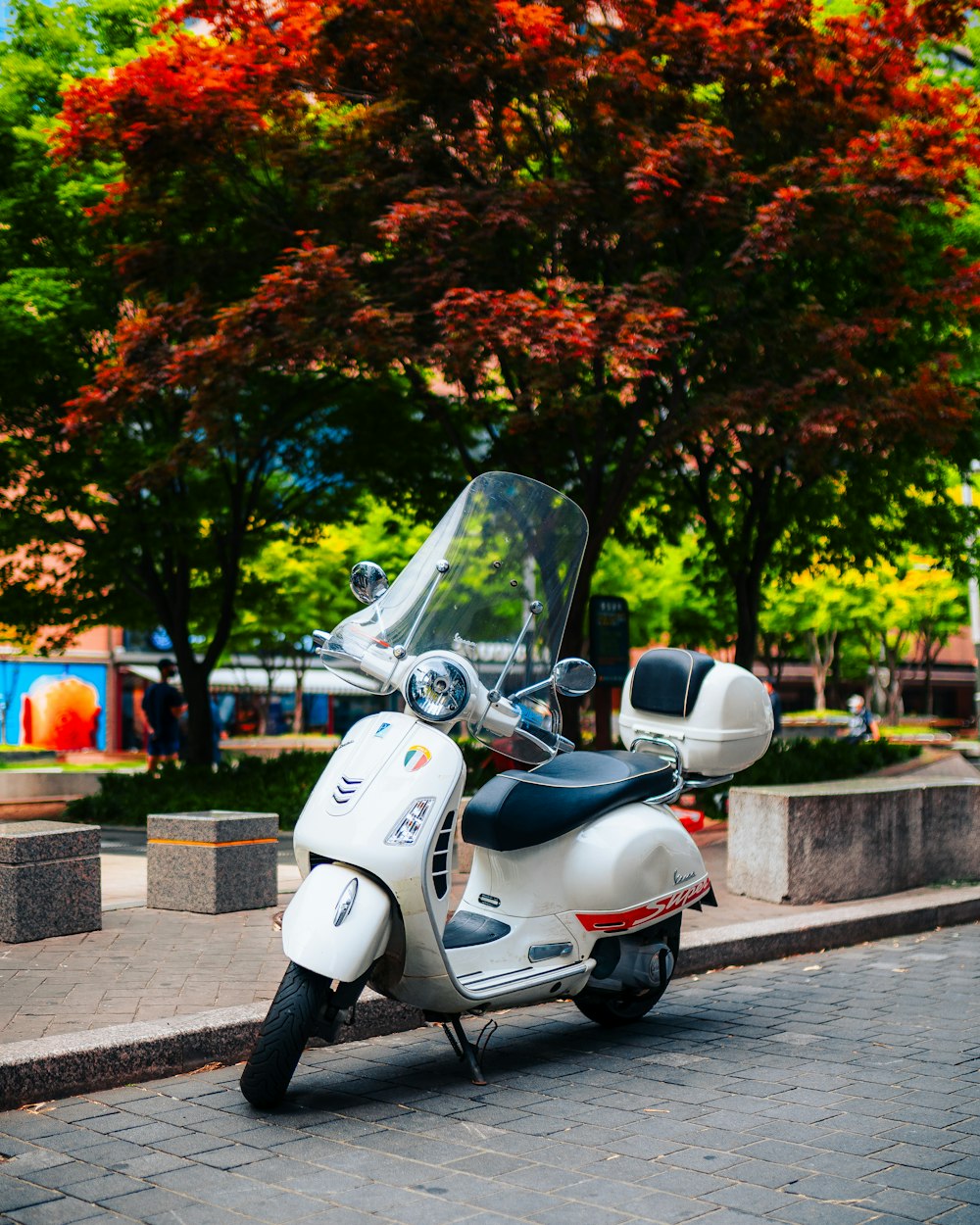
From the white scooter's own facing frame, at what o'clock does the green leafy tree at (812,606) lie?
The green leafy tree is roughly at 5 o'clock from the white scooter.

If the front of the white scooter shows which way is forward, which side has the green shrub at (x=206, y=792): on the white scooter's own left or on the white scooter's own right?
on the white scooter's own right

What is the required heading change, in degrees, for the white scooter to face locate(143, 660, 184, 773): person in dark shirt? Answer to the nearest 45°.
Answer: approximately 135° to its right

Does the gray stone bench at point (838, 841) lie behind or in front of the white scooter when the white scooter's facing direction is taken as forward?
behind

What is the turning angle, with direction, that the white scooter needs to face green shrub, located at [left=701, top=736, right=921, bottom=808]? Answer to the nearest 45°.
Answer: approximately 135° to its right

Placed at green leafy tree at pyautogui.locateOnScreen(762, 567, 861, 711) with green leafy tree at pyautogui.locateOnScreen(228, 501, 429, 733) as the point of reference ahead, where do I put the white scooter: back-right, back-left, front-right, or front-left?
front-left

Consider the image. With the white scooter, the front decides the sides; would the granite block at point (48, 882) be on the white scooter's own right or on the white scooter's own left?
on the white scooter's own right

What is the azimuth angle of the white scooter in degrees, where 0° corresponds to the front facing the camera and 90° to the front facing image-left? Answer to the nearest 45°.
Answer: approximately 45°

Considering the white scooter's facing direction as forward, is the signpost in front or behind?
behind

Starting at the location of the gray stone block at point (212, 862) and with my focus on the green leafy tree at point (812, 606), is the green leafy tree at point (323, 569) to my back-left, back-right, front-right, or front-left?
front-left
